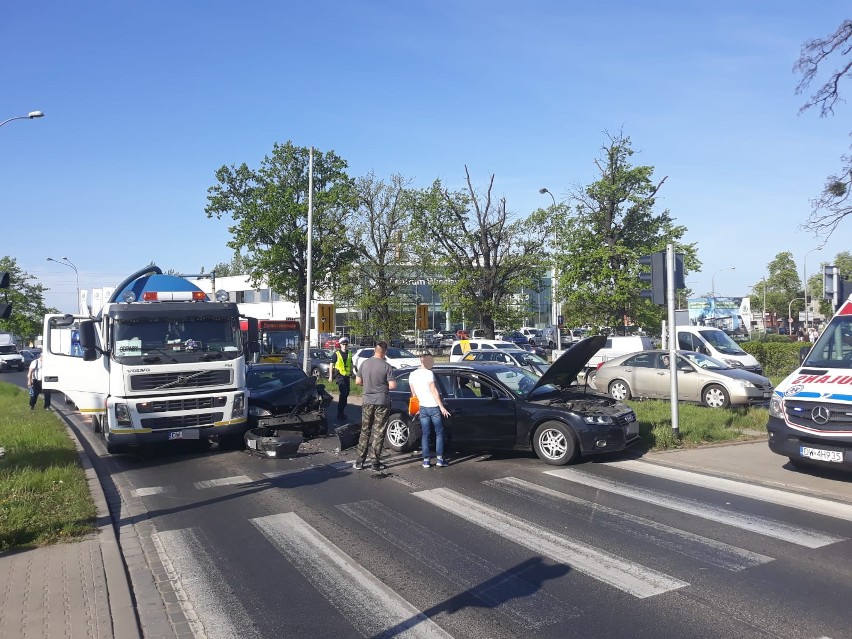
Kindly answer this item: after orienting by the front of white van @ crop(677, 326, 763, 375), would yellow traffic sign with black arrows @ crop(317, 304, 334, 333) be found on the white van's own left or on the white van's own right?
on the white van's own right

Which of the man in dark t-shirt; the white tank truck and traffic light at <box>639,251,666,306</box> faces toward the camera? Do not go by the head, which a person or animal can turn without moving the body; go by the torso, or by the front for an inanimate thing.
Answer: the white tank truck

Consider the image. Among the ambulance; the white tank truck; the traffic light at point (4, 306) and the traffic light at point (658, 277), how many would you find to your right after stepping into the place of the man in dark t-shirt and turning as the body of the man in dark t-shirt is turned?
2

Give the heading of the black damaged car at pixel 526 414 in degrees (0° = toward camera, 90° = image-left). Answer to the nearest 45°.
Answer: approximately 315°

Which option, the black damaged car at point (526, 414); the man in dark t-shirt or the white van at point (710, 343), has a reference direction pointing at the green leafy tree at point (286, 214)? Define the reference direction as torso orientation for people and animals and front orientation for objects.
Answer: the man in dark t-shirt

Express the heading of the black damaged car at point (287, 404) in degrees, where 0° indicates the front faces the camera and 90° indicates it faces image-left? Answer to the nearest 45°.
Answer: approximately 0°

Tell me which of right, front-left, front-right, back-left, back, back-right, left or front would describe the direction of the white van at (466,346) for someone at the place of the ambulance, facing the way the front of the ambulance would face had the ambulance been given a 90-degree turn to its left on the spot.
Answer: back

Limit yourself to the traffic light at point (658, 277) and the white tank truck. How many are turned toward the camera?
1

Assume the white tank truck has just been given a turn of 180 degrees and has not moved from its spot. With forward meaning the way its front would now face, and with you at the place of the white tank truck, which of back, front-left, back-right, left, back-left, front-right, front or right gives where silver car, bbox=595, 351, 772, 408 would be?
right

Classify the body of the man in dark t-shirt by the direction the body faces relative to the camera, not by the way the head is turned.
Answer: away from the camera
